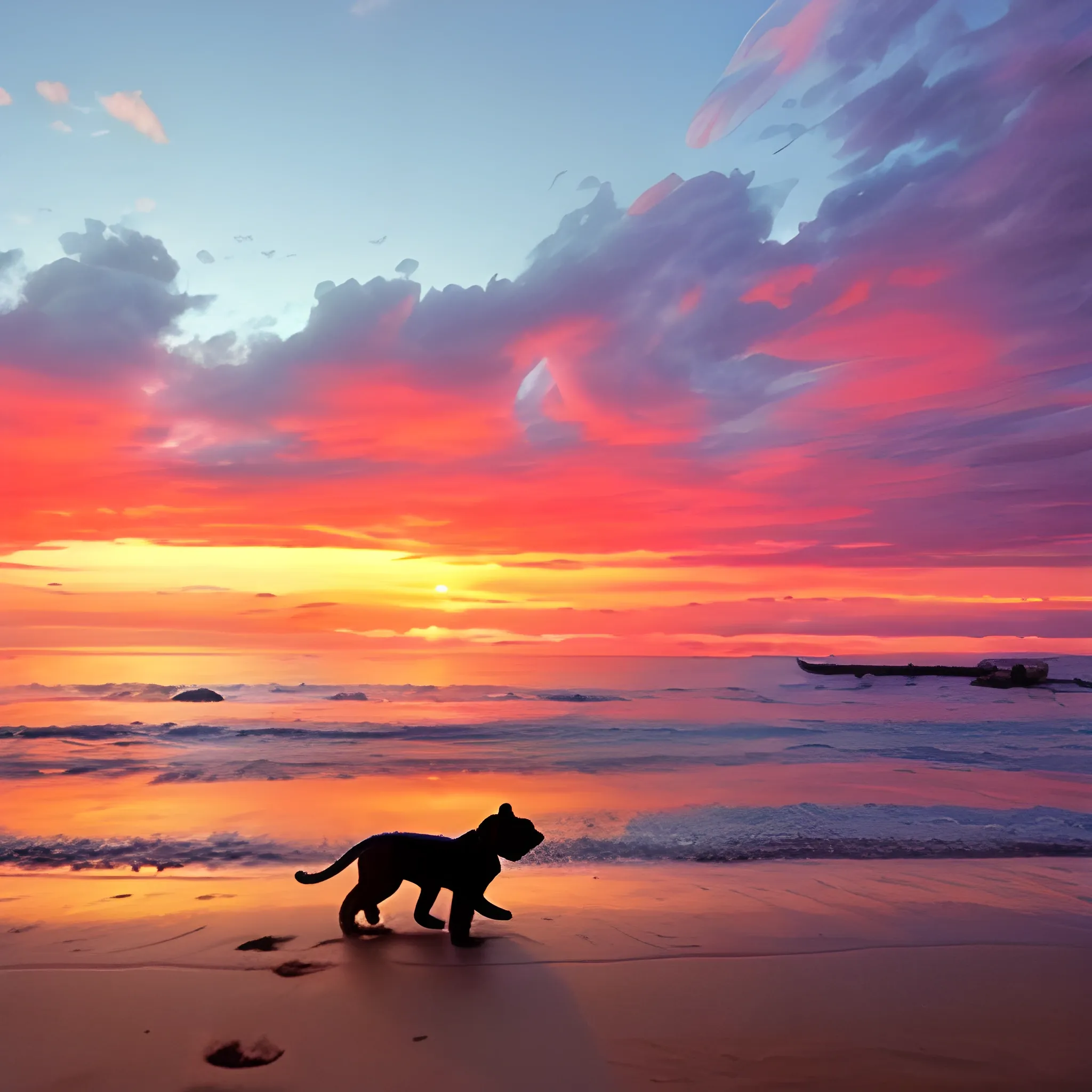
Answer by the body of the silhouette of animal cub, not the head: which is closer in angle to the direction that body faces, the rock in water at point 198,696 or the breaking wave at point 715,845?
the breaking wave

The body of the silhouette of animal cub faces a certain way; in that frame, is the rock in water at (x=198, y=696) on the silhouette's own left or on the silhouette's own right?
on the silhouette's own left

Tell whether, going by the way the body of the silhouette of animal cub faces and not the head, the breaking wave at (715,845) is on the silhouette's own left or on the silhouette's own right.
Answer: on the silhouette's own left

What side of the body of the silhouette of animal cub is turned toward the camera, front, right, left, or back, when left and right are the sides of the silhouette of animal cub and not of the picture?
right
